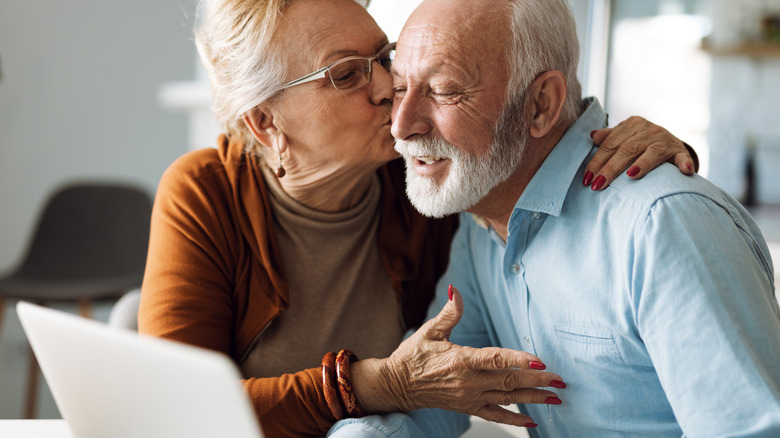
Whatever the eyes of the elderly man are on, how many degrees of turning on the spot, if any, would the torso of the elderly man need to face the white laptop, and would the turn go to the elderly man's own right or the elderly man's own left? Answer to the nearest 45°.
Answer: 0° — they already face it

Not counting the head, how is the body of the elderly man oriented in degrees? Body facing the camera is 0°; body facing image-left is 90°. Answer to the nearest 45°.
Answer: approximately 45°

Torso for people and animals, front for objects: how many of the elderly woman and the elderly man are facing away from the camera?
0

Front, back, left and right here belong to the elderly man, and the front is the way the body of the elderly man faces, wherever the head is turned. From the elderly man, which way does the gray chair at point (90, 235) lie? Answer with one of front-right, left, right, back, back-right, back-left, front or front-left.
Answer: right

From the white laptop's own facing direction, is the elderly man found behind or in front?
in front

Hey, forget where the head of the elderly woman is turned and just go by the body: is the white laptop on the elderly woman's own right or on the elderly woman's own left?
on the elderly woman's own right

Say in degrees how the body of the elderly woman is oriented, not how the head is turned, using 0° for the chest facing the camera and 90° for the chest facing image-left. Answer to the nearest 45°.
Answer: approximately 315°

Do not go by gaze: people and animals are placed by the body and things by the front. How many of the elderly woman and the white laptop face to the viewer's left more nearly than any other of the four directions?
0

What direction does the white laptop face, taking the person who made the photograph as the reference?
facing away from the viewer and to the right of the viewer

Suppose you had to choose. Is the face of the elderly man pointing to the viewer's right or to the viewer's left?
to the viewer's left

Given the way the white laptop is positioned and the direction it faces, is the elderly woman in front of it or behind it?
in front
